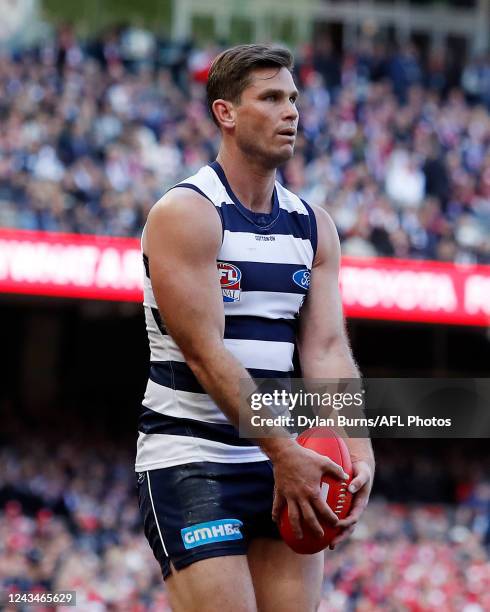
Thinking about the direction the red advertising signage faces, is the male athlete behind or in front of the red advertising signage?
in front

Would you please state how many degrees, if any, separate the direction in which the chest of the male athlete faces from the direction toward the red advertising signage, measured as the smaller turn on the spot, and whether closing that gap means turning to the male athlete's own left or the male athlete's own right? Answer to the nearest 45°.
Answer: approximately 135° to the male athlete's own left

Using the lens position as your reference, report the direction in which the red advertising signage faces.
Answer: facing the viewer

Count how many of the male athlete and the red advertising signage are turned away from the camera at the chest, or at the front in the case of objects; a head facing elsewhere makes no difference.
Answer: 0

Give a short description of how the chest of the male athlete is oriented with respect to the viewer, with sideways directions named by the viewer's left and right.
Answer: facing the viewer and to the right of the viewer
